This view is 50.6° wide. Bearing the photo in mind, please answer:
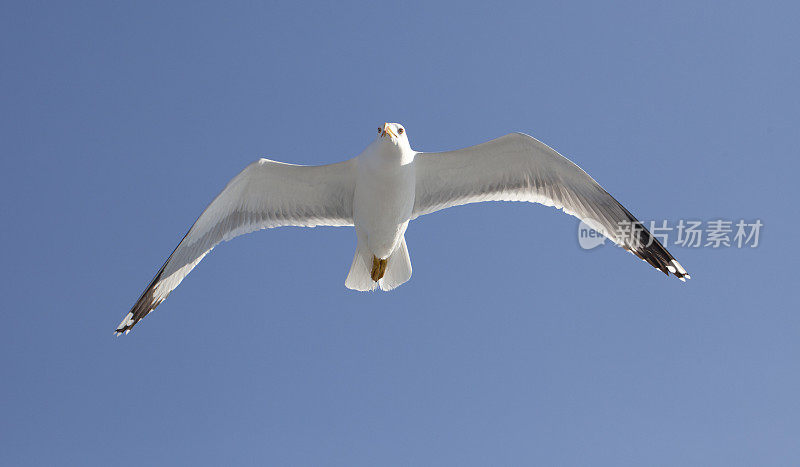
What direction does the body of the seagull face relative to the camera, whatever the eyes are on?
toward the camera
